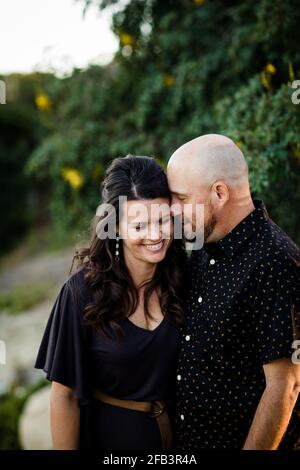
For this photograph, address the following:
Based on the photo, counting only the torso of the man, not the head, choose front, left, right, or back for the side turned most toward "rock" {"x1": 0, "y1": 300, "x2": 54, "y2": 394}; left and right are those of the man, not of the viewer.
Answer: right

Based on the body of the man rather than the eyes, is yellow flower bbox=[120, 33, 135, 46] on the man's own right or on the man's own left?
on the man's own right

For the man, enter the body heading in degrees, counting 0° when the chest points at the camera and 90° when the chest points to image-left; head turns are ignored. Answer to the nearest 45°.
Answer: approximately 45°

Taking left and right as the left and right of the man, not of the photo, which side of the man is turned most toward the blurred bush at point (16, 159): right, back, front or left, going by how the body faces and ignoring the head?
right

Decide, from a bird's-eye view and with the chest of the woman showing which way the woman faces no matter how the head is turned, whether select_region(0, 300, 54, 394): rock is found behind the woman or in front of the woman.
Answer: behind

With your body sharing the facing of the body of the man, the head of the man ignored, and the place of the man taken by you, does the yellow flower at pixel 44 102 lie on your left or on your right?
on your right

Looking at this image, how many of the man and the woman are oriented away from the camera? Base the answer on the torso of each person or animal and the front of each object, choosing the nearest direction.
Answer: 0
